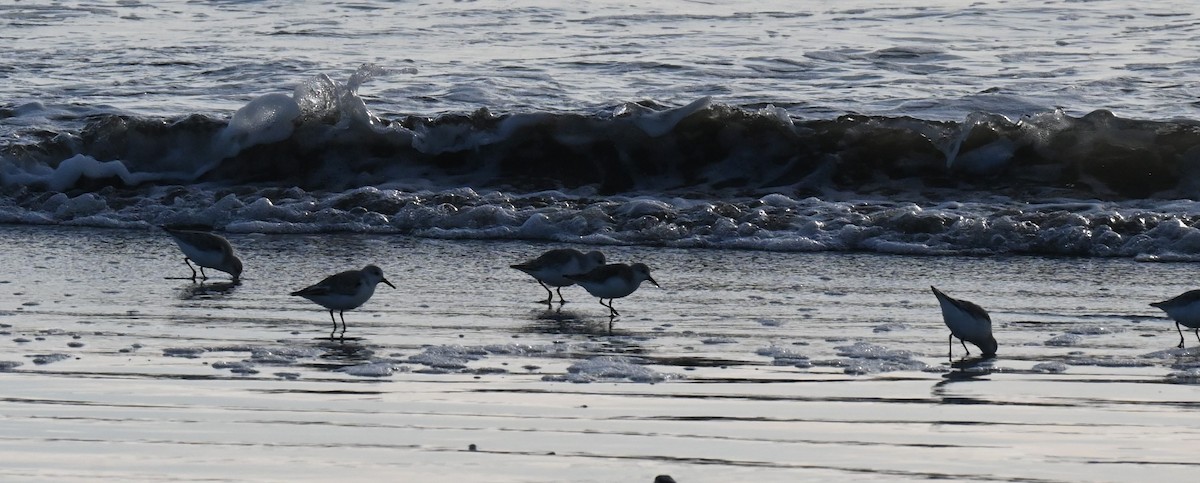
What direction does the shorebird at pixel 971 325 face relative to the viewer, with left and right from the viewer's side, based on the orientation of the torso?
facing to the right of the viewer

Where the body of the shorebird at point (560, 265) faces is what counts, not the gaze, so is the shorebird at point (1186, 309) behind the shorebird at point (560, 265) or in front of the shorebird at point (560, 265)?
in front

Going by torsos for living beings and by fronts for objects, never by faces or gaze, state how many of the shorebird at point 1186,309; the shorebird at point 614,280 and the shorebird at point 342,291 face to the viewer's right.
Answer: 3

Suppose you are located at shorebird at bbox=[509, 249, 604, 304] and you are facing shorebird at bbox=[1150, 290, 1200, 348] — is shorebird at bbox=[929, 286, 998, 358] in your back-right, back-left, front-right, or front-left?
front-right

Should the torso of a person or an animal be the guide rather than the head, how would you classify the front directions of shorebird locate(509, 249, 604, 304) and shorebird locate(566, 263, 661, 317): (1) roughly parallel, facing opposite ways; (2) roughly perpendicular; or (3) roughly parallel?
roughly parallel

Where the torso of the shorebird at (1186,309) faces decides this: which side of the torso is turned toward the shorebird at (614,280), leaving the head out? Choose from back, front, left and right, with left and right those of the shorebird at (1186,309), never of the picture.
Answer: back

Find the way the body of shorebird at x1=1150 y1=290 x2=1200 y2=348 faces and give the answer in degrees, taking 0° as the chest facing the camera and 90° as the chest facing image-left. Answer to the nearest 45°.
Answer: approximately 270°

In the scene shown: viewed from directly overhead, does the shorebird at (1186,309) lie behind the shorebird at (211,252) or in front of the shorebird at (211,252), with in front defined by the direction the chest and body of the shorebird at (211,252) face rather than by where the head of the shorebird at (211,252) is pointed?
in front

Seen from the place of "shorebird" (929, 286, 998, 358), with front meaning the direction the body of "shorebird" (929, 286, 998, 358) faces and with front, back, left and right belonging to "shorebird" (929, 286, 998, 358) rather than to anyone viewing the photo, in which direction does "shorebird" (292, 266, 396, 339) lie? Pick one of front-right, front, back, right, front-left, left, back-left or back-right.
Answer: back

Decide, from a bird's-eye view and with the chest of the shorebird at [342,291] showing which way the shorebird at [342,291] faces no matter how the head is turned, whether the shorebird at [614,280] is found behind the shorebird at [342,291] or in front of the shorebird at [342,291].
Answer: in front

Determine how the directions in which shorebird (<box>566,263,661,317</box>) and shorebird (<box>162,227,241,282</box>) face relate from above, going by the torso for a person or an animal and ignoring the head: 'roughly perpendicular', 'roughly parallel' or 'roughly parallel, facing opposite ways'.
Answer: roughly parallel

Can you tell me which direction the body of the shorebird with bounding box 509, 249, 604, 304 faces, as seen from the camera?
to the viewer's right

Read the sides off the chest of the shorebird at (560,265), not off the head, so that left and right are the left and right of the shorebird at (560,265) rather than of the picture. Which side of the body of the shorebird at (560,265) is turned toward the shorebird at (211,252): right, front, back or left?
back

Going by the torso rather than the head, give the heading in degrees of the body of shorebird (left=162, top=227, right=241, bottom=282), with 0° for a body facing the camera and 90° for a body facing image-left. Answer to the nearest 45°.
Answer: approximately 270°
